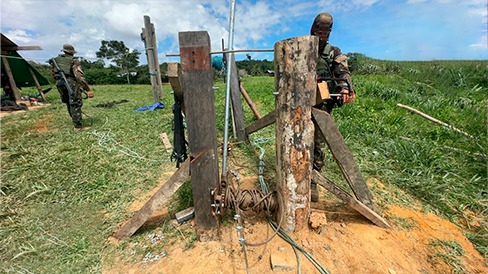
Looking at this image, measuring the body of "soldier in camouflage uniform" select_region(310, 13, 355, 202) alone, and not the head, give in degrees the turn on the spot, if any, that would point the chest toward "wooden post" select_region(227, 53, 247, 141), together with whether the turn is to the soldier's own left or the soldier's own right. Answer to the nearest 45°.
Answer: approximately 90° to the soldier's own right

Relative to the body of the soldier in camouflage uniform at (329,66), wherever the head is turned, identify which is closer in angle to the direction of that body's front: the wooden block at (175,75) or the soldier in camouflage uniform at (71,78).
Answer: the wooden block

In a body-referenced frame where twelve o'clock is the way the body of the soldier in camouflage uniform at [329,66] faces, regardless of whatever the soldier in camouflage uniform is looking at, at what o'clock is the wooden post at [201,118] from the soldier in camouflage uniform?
The wooden post is roughly at 2 o'clock from the soldier in camouflage uniform.

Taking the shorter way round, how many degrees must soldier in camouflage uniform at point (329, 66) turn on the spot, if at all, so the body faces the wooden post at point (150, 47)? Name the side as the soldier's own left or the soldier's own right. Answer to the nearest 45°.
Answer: approximately 90° to the soldier's own right

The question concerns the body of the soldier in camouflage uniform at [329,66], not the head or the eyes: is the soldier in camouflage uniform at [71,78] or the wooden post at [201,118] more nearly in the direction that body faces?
the wooden post
